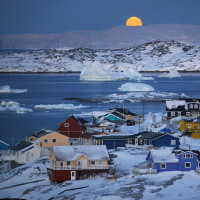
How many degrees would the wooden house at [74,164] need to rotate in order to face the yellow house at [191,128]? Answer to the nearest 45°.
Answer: approximately 135° to its left

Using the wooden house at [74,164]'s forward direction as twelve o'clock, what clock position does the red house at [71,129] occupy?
The red house is roughly at 6 o'clock from the wooden house.

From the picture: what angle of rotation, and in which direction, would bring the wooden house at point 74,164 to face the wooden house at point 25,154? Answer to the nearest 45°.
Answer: approximately 135° to its right

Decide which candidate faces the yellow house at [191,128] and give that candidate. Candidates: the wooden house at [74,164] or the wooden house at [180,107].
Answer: the wooden house at [180,107]

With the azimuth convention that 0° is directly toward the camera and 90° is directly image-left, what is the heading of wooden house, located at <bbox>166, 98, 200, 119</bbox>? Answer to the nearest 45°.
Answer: approximately 0°

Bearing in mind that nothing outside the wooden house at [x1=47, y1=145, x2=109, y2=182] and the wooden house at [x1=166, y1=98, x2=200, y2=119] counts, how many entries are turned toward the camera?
2

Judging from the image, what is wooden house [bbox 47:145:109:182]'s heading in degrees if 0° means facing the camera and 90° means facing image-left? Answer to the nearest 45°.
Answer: approximately 0°

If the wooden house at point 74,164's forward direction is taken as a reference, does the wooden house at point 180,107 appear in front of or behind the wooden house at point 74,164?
behind

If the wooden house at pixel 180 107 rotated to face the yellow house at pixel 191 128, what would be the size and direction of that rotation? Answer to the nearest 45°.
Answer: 0° — it already faces it
